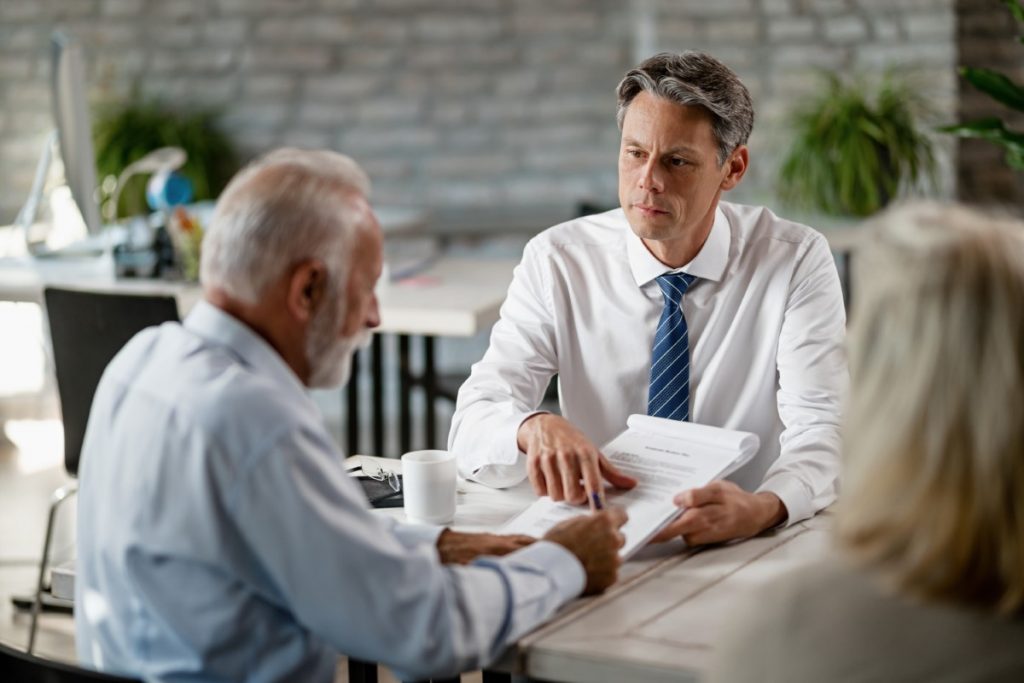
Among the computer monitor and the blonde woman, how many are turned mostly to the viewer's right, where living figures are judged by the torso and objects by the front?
1

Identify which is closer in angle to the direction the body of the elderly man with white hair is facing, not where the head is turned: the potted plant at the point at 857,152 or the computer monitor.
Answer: the potted plant

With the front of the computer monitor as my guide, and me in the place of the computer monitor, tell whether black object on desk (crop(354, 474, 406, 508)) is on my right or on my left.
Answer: on my right

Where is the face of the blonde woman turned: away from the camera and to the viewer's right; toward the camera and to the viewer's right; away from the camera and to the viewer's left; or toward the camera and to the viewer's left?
away from the camera and to the viewer's left

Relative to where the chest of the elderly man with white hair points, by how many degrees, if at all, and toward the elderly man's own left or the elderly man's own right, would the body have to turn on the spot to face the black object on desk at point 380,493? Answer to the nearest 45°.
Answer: approximately 45° to the elderly man's own left

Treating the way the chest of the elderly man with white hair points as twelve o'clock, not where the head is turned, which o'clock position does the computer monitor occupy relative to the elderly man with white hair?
The computer monitor is roughly at 10 o'clock from the elderly man with white hair.

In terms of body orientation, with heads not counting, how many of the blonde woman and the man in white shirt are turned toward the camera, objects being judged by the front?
1

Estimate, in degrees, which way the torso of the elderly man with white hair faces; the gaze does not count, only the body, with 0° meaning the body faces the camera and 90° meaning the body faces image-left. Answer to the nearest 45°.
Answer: approximately 225°

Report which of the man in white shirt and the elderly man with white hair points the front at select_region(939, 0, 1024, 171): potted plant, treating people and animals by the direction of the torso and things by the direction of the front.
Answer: the elderly man with white hair

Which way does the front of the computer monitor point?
to the viewer's right

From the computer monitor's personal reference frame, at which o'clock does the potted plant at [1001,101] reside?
The potted plant is roughly at 1 o'clock from the computer monitor.

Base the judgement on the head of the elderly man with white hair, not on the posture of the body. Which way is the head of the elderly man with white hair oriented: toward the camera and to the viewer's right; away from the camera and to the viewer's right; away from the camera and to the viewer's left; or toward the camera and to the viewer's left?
away from the camera and to the viewer's right

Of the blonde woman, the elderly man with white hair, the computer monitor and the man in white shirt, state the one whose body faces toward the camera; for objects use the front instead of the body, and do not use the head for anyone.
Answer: the man in white shirt

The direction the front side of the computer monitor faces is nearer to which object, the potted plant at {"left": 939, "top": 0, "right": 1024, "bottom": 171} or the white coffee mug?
the potted plant
